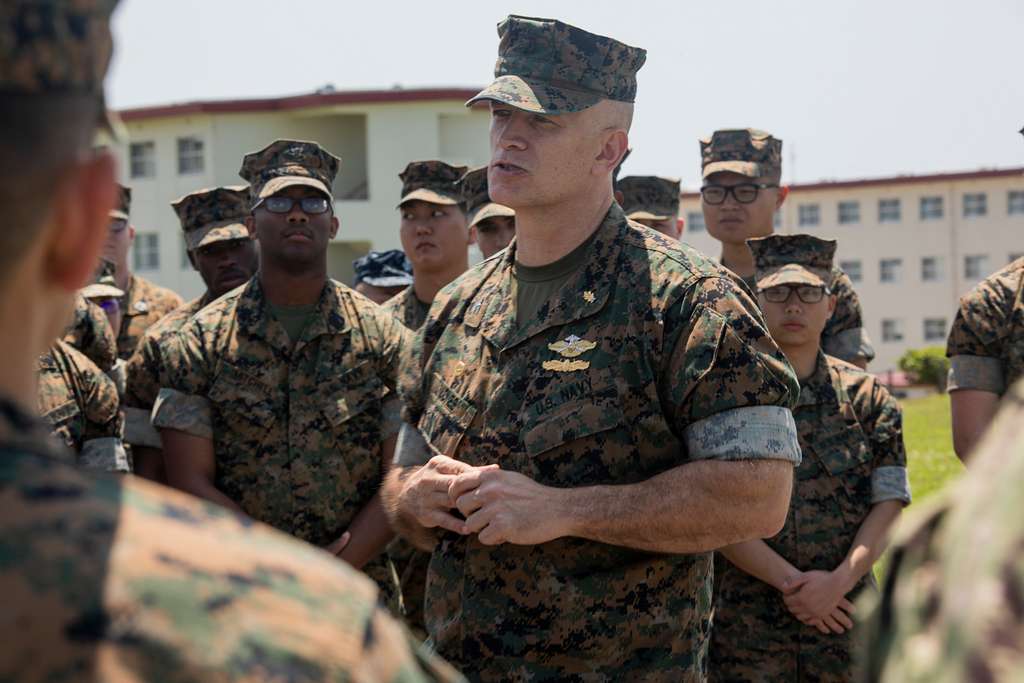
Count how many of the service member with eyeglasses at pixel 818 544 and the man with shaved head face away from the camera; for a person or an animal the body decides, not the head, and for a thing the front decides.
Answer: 0

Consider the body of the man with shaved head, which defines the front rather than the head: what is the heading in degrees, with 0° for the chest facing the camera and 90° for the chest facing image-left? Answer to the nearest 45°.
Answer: approximately 45°

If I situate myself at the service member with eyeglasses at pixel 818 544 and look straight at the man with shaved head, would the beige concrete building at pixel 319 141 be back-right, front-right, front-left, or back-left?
back-right

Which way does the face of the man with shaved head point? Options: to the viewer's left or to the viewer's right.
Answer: to the viewer's left

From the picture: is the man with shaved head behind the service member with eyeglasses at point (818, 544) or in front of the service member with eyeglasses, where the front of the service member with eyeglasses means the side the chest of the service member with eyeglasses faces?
in front

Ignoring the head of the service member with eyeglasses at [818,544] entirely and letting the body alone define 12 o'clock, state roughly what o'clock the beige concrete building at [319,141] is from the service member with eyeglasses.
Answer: The beige concrete building is roughly at 5 o'clock from the service member with eyeglasses.

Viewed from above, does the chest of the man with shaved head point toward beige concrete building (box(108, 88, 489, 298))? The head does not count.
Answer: no

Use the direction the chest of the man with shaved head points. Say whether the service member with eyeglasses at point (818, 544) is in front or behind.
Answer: behind

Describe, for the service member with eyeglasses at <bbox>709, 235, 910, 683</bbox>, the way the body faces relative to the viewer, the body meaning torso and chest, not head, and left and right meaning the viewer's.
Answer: facing the viewer

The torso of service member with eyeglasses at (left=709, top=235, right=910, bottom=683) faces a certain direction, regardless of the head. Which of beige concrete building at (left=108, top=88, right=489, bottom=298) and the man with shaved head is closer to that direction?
the man with shaved head

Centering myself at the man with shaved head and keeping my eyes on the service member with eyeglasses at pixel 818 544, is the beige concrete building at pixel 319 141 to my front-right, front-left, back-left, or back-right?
front-left
